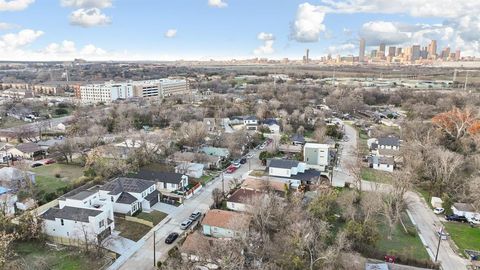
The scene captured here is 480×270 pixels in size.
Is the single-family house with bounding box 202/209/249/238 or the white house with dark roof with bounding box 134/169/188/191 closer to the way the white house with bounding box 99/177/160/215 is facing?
the single-family house

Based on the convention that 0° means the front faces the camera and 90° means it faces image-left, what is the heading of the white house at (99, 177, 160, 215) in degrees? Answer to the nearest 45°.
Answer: approximately 315°

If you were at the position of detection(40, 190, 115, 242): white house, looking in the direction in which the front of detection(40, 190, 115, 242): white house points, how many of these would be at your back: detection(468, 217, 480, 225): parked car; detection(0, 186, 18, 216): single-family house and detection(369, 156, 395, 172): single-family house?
1

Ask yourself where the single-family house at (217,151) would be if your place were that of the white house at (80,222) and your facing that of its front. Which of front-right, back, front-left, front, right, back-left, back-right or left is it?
left

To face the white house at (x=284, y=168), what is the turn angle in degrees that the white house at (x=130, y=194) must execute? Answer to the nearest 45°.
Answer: approximately 45° to its left

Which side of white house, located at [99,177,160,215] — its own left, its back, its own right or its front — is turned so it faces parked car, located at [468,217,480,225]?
front

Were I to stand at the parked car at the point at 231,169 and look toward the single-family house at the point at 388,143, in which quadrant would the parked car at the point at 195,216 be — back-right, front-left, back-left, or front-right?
back-right

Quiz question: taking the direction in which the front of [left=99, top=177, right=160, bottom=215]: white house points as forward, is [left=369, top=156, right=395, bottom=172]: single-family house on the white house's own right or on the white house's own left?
on the white house's own left

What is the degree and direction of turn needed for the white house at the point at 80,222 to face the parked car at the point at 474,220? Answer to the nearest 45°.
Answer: approximately 45° to its left

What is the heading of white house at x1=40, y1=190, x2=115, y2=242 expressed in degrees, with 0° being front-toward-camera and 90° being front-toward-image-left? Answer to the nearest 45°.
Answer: approximately 315°

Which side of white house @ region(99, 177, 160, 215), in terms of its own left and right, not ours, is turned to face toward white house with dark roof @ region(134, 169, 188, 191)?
left

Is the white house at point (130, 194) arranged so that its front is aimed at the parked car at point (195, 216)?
yes

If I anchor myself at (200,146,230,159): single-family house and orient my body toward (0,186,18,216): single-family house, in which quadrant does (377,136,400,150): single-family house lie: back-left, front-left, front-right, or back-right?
back-left

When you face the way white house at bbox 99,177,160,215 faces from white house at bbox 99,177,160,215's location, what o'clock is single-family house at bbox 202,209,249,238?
The single-family house is roughly at 12 o'clock from the white house.

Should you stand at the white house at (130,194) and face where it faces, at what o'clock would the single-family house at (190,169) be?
The single-family house is roughly at 9 o'clock from the white house.

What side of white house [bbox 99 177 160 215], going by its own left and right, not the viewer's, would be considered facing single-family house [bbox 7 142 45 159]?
back

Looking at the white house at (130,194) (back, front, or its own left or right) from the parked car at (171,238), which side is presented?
front

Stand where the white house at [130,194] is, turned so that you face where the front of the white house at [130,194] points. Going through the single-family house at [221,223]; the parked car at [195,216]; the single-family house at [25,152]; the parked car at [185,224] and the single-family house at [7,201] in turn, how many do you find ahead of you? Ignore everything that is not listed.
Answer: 3
